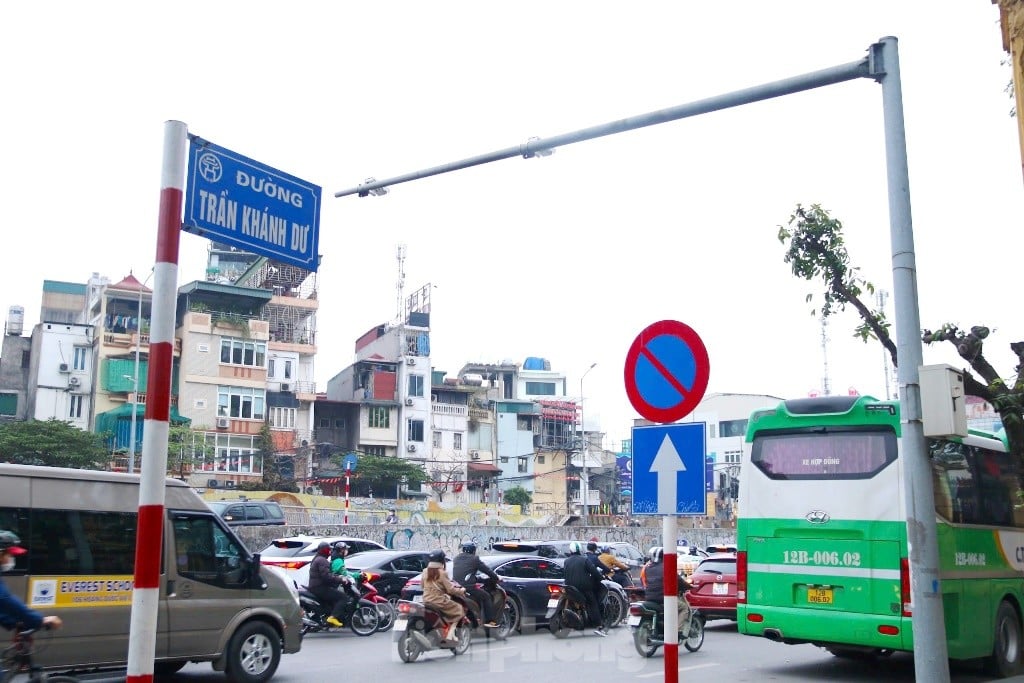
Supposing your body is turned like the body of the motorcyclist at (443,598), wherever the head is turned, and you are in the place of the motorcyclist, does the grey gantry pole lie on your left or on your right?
on your right

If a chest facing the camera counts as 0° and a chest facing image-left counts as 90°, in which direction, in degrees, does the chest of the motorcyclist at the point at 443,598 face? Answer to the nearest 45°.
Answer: approximately 225°

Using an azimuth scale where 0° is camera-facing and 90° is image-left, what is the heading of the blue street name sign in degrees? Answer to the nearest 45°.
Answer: approximately 315°

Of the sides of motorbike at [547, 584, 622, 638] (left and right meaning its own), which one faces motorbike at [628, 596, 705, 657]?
right

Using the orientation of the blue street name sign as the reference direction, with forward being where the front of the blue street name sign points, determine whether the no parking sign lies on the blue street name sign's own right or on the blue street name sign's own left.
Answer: on the blue street name sign's own left

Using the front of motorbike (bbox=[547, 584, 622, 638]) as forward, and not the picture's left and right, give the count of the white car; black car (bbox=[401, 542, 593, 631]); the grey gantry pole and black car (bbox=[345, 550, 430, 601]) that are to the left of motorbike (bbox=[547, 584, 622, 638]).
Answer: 3

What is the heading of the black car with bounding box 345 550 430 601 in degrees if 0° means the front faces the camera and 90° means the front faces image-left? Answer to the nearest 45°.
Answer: approximately 225°

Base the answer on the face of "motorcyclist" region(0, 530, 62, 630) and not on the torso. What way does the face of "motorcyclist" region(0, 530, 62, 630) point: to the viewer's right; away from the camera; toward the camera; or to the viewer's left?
to the viewer's right

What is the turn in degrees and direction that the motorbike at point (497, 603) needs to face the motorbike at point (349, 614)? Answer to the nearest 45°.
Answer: approximately 135° to its left

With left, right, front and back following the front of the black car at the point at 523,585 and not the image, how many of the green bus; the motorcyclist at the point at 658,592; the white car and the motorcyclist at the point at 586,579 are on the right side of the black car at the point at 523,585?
3

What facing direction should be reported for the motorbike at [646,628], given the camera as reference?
facing away from the viewer and to the right of the viewer

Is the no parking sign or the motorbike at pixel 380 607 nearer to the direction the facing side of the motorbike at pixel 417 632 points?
the motorbike

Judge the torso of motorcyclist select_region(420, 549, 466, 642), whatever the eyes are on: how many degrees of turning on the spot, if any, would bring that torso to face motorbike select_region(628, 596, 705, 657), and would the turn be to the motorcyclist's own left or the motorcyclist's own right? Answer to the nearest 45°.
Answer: approximately 45° to the motorcyclist's own right

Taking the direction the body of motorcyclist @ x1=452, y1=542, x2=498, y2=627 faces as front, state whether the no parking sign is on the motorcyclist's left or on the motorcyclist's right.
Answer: on the motorcyclist's right
